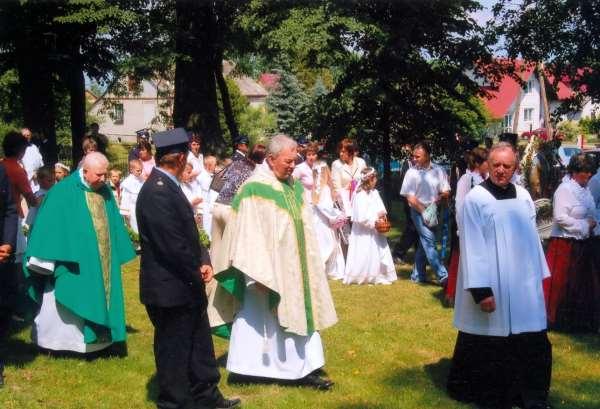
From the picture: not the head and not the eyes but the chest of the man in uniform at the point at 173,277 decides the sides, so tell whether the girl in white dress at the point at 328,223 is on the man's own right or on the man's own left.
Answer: on the man's own left

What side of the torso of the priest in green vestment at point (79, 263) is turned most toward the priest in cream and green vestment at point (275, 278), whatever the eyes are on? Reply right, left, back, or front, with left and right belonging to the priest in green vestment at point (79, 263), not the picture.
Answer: front

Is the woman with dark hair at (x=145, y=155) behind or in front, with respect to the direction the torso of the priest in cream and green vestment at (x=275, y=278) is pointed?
behind

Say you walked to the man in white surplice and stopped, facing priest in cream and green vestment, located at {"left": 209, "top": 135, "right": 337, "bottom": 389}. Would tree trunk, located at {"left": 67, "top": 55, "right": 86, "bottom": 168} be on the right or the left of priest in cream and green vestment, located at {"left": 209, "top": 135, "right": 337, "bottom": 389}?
right

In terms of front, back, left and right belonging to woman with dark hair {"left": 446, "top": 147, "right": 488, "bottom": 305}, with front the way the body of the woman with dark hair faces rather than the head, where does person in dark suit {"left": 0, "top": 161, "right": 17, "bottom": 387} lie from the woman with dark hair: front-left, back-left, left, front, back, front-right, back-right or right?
back-right

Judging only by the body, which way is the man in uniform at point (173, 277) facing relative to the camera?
to the viewer's right

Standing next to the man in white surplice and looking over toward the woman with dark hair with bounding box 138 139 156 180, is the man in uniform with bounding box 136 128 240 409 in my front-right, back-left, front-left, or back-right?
front-left

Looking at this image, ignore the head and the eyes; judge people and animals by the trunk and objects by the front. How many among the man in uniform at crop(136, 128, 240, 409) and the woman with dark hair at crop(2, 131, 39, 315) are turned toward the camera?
0

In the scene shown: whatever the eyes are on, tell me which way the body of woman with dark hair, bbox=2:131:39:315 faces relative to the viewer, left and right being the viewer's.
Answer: facing to the right of the viewer

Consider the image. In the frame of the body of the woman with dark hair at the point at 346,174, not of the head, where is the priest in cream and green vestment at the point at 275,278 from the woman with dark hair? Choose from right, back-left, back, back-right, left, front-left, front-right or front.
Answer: front

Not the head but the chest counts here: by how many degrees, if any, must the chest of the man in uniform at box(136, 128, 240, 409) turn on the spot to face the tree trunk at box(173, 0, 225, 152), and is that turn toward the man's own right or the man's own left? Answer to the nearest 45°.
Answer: approximately 90° to the man's own left

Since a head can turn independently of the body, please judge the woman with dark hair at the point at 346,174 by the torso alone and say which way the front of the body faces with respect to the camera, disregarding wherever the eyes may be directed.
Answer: toward the camera

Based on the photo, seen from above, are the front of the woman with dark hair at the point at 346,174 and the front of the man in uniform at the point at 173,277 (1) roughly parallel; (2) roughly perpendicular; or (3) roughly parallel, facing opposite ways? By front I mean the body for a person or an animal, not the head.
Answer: roughly perpendicular
